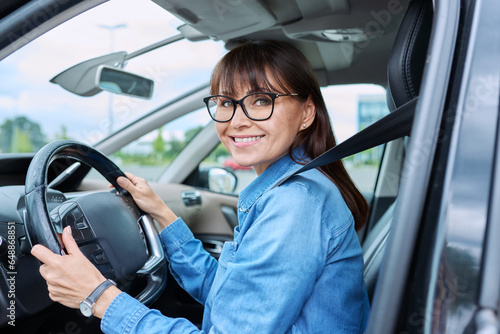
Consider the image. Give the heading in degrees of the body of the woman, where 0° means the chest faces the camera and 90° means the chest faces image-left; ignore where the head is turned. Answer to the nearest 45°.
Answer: approximately 90°

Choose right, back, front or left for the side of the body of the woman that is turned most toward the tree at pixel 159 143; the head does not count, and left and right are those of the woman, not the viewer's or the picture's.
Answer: right
